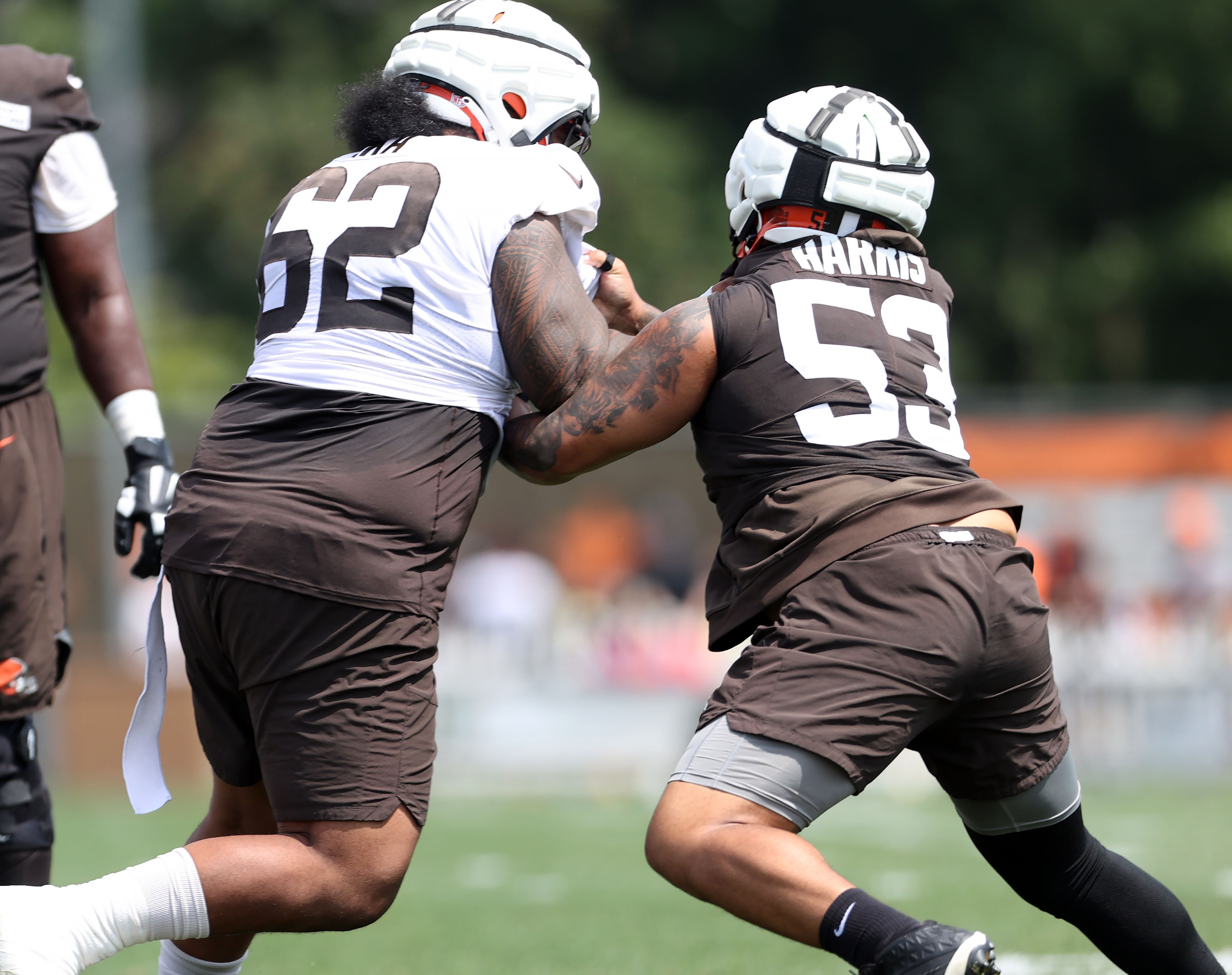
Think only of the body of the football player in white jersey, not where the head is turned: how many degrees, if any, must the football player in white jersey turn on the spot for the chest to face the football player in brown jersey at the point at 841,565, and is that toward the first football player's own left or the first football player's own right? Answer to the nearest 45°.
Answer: approximately 45° to the first football player's own right

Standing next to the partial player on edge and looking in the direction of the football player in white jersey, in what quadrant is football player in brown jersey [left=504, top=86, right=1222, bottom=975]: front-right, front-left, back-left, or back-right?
front-left

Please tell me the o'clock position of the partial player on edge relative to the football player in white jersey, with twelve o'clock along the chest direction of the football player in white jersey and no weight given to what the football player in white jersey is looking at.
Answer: The partial player on edge is roughly at 9 o'clock from the football player in white jersey.

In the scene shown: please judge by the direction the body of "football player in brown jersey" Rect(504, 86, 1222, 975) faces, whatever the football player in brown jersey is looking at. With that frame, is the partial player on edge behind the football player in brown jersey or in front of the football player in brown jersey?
in front

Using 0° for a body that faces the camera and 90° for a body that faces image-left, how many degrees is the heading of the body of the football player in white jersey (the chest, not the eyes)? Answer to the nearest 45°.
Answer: approximately 225°

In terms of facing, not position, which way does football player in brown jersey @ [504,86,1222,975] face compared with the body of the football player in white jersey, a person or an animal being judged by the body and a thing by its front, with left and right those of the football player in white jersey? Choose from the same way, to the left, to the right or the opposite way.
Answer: to the left

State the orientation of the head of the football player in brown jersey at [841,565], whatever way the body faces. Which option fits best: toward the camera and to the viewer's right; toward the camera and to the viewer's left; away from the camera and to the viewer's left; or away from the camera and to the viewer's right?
away from the camera and to the viewer's left

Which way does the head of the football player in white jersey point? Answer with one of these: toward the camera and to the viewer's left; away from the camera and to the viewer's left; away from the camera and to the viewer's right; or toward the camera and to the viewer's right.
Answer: away from the camera and to the viewer's right

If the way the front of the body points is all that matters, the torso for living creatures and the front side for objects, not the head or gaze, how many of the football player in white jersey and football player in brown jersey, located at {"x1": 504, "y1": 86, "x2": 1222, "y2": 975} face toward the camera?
0
